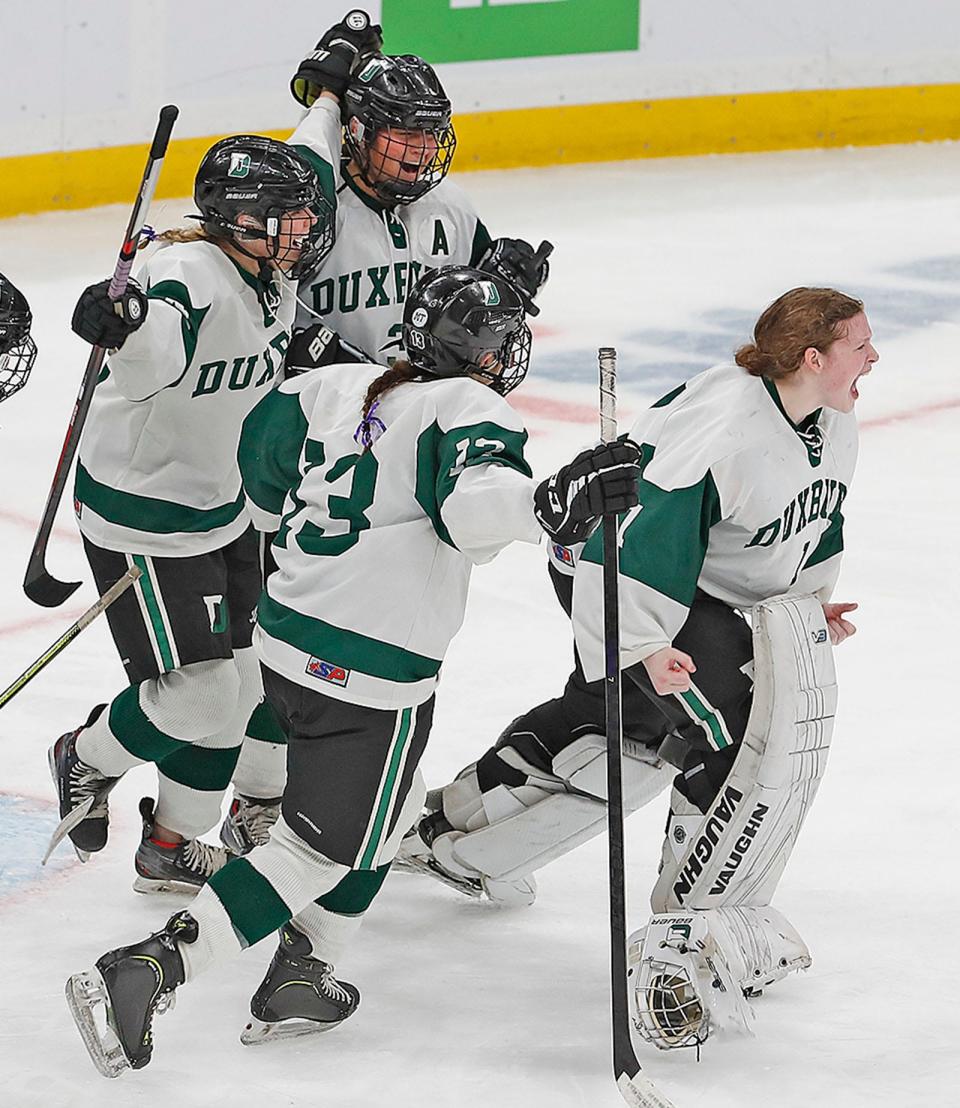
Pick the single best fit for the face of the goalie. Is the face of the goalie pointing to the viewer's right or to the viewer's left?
to the viewer's right

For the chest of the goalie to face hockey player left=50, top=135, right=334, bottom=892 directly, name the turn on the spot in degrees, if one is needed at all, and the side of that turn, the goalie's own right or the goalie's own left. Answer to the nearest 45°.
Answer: approximately 135° to the goalie's own right

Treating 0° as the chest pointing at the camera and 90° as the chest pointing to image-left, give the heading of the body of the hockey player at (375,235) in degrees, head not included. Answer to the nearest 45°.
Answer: approximately 315°

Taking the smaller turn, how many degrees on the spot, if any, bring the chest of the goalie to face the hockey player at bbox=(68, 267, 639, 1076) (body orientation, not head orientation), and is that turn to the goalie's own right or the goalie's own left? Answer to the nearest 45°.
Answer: approximately 135° to the goalie's own right

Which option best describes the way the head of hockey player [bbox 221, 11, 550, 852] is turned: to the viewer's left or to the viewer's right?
to the viewer's right

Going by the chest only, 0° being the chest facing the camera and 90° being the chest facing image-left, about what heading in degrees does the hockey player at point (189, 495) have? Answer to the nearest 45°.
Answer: approximately 315°
